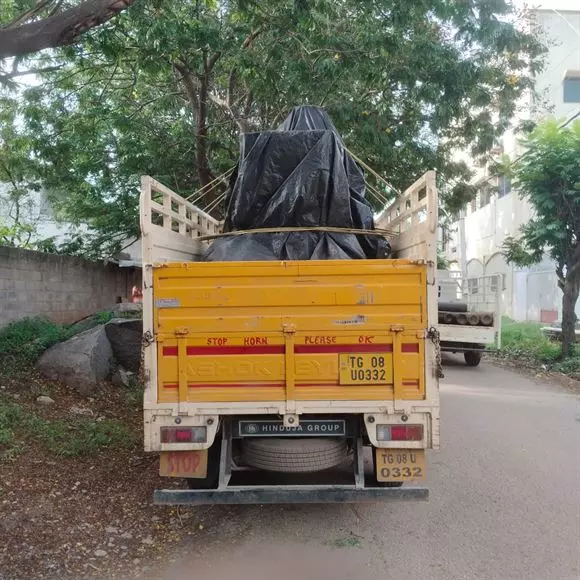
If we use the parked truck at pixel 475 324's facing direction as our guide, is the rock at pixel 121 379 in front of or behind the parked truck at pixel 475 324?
behind

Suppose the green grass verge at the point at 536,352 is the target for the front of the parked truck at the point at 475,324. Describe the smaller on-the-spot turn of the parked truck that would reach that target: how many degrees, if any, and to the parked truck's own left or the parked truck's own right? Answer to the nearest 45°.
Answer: approximately 45° to the parked truck's own right

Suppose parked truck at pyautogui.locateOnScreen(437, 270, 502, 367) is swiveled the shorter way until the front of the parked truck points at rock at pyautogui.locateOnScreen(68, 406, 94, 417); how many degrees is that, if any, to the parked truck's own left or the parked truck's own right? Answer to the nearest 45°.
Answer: approximately 135° to the parked truck's own left

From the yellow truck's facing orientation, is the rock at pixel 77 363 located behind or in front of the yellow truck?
in front

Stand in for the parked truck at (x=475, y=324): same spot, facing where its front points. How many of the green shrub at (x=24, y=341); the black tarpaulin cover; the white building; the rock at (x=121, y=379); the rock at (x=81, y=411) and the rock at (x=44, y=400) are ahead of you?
1

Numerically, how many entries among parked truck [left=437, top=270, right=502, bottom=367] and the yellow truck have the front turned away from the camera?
2

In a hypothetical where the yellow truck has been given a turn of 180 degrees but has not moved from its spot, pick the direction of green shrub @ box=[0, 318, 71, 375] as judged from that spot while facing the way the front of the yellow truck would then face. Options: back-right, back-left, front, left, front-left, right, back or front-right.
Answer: back-right

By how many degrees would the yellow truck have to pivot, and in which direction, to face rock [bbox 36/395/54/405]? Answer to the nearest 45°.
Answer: approximately 45° to its left

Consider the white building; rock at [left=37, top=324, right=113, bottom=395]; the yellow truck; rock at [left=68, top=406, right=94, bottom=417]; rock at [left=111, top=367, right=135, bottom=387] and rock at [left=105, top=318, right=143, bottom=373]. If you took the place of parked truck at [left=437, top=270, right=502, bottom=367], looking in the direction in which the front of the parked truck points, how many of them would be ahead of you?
1

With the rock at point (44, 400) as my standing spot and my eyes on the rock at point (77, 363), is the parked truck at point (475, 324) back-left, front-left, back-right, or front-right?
front-right

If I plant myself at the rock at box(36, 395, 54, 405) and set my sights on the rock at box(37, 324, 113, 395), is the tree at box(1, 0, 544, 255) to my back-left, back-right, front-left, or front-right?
front-right

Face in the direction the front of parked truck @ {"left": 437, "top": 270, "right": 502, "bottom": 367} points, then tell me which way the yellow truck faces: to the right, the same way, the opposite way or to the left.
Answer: the same way

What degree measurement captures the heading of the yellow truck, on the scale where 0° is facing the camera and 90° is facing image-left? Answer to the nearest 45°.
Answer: approximately 180°

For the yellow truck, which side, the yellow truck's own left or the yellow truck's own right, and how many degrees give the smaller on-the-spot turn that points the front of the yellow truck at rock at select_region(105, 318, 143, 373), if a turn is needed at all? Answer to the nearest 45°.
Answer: approximately 45° to the yellow truck's own left

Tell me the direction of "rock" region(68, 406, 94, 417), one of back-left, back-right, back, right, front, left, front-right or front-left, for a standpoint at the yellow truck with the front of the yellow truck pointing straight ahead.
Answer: front-left

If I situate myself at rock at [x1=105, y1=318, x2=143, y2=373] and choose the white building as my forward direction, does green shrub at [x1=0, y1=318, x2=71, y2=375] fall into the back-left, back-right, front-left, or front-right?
back-left

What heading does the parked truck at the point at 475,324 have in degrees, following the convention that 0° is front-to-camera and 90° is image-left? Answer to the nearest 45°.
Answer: approximately 180°
